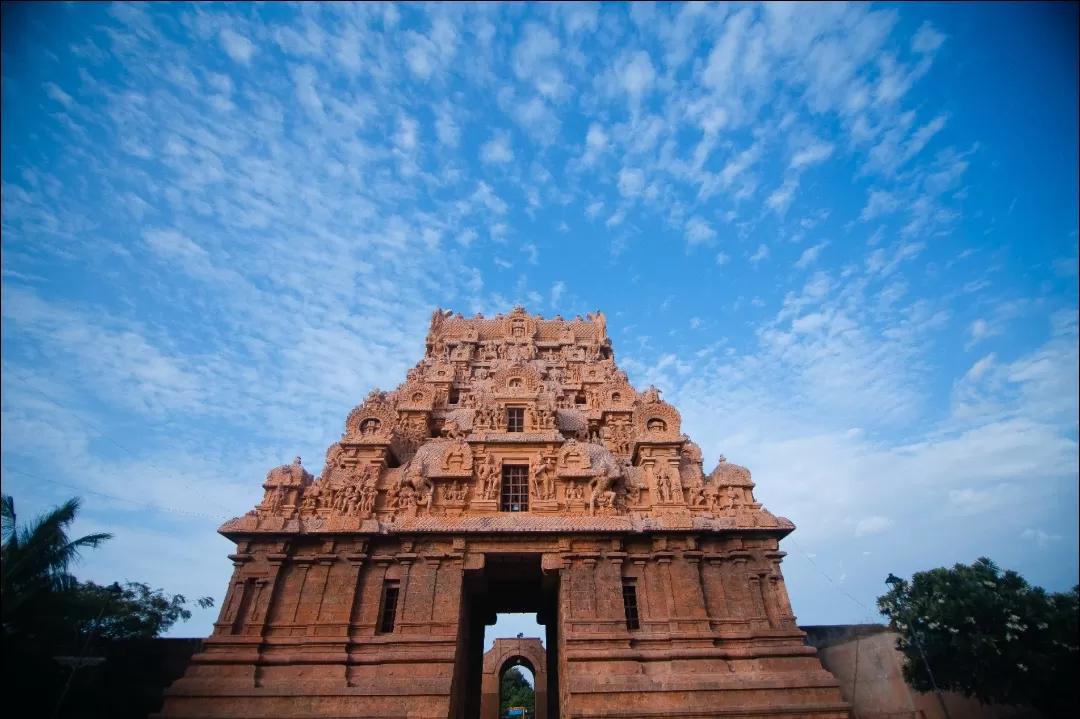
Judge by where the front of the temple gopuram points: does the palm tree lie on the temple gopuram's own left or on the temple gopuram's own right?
on the temple gopuram's own right

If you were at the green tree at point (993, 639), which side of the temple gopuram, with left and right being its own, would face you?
left

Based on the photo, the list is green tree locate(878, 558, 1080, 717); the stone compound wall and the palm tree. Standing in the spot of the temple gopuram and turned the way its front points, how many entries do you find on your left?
2

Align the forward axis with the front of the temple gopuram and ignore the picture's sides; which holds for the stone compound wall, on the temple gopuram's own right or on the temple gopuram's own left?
on the temple gopuram's own left

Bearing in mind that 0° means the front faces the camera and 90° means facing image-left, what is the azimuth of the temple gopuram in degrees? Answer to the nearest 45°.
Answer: approximately 0°
